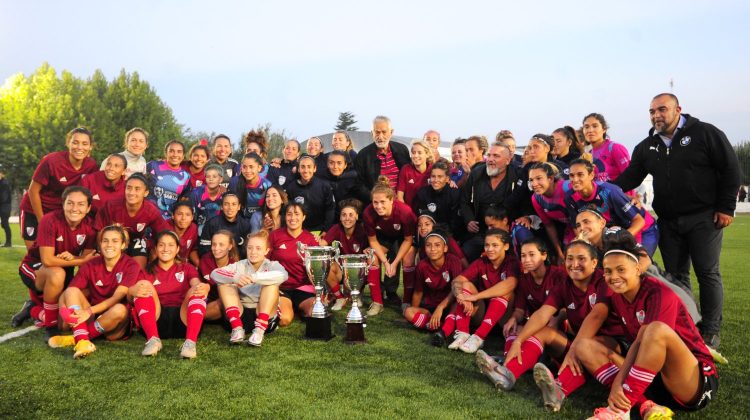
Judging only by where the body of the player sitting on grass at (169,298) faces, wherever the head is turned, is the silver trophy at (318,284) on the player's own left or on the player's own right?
on the player's own left

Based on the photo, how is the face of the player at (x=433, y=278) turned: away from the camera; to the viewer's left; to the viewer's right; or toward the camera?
toward the camera

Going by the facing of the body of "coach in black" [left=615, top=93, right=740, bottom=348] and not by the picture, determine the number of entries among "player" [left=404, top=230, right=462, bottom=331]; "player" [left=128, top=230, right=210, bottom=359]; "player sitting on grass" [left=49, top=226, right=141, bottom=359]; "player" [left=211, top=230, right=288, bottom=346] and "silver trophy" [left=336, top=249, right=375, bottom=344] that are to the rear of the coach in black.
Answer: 0

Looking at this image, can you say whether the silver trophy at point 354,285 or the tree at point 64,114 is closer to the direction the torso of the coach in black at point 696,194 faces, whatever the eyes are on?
the silver trophy

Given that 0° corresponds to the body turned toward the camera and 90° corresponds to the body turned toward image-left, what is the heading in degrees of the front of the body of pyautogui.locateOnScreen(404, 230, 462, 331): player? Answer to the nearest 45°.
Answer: approximately 0°

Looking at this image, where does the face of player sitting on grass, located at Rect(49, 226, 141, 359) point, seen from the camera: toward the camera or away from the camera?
toward the camera

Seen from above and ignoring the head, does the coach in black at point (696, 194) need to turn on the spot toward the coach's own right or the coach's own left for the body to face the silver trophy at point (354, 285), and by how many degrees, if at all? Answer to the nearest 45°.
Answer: approximately 45° to the coach's own right

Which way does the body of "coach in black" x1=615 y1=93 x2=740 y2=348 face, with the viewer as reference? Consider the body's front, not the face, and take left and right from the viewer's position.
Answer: facing the viewer and to the left of the viewer

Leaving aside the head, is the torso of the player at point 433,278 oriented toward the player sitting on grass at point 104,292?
no

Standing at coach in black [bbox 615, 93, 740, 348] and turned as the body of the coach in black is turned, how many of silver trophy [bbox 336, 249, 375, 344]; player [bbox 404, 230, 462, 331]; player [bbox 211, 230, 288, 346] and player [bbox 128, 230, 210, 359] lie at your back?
0

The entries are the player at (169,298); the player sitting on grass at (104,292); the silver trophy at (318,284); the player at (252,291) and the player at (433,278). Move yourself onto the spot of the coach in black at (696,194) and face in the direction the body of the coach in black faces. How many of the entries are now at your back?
0

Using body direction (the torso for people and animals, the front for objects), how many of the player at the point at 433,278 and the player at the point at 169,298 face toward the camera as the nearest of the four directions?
2

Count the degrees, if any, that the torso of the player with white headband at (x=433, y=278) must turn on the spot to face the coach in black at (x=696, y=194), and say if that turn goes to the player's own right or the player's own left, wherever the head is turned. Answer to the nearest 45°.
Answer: approximately 90° to the player's own left

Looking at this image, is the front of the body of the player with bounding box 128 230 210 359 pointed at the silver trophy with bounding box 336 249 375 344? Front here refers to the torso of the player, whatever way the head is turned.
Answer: no

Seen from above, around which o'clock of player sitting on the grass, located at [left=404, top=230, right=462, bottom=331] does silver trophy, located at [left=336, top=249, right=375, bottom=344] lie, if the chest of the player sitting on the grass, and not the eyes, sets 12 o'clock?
The silver trophy is roughly at 2 o'clock from the player sitting on the grass.

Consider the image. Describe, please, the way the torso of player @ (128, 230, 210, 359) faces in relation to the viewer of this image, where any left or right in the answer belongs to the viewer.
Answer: facing the viewer

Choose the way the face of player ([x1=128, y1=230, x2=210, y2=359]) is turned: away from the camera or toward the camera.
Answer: toward the camera
